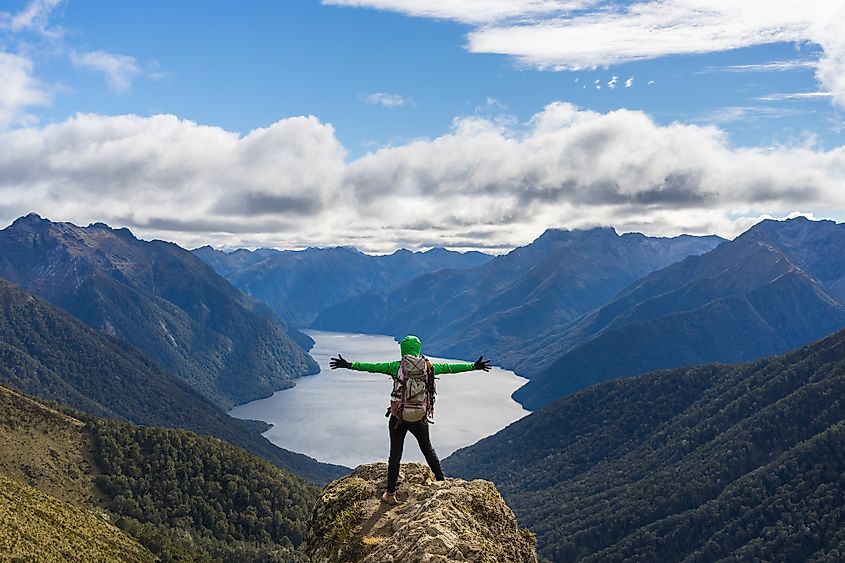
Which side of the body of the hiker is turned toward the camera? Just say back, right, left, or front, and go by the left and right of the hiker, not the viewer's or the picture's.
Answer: back
